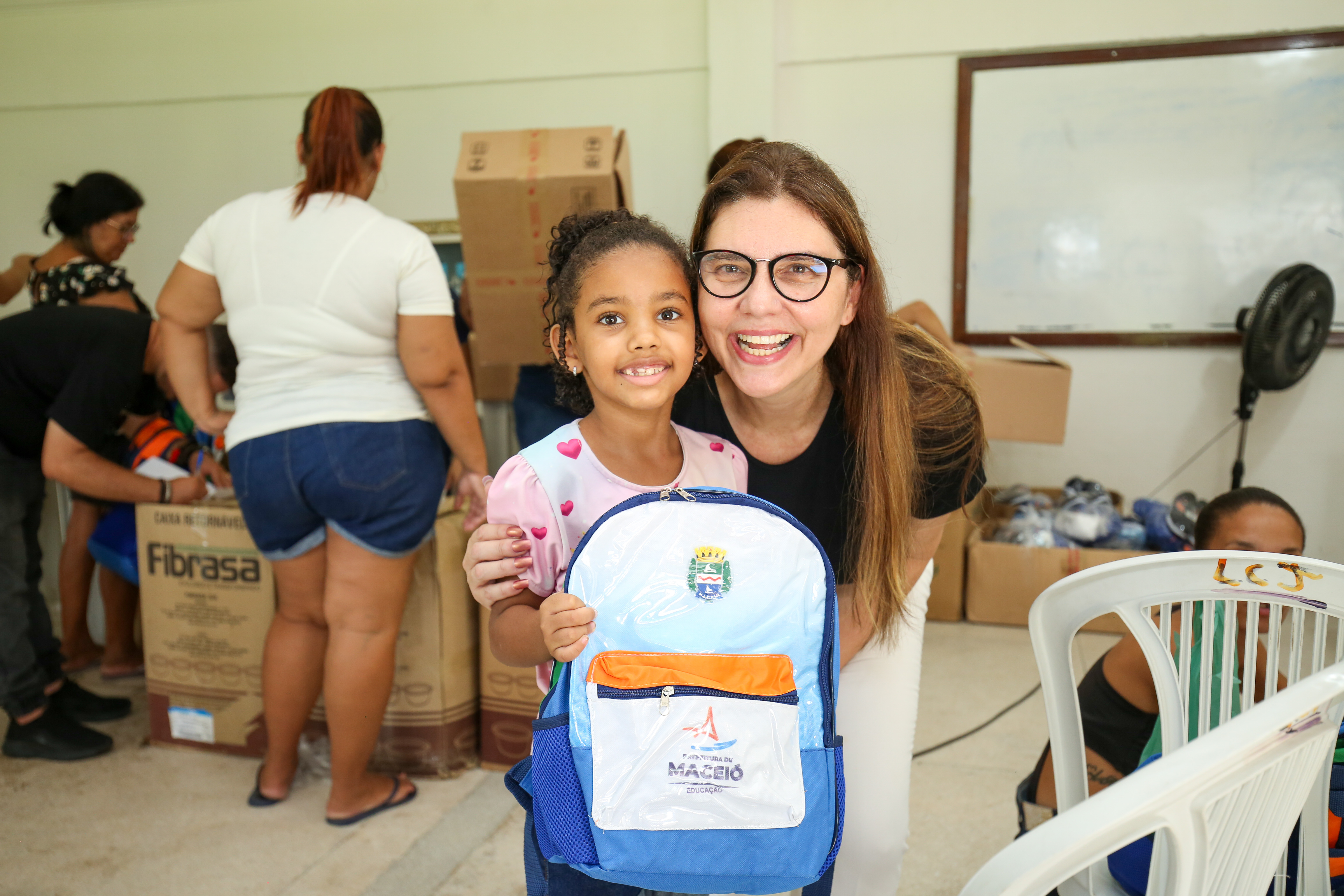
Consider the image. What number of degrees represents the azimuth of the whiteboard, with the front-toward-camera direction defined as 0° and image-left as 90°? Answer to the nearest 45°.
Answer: approximately 0°

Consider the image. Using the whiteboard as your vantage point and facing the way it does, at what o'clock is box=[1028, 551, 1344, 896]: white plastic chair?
The white plastic chair is roughly at 12 o'clock from the whiteboard.

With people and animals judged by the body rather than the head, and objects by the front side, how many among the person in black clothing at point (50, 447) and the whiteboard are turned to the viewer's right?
1

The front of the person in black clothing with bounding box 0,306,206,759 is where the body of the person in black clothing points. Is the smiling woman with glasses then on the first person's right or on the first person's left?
on the first person's right

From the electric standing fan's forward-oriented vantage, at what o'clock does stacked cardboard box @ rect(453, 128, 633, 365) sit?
The stacked cardboard box is roughly at 3 o'clock from the electric standing fan.

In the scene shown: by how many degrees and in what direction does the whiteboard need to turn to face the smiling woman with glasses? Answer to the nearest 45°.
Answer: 0° — it already faces them

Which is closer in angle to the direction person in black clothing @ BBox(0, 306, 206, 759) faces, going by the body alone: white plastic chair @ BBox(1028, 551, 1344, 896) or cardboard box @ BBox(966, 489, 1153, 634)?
the cardboard box

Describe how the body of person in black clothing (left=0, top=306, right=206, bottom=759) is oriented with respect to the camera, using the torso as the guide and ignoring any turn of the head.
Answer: to the viewer's right

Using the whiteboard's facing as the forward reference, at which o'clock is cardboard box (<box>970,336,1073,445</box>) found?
The cardboard box is roughly at 1 o'clock from the whiteboard.
